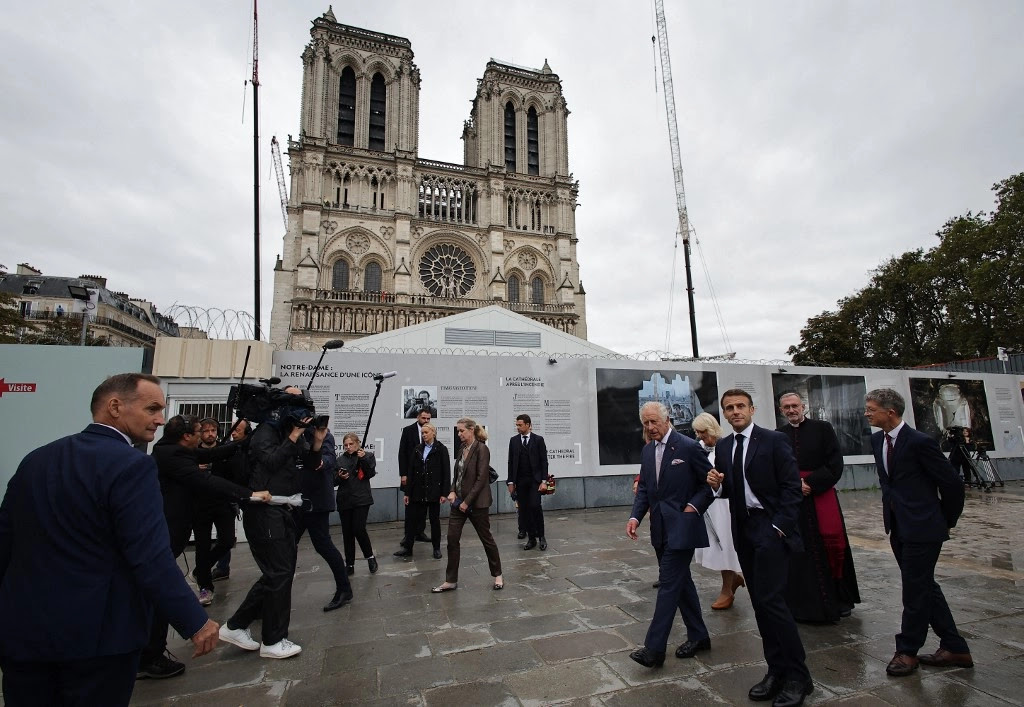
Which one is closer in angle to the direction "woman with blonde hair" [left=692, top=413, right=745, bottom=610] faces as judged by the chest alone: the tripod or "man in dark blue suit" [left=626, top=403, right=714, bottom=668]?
the man in dark blue suit

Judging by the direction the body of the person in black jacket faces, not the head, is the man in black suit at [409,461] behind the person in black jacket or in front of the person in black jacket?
in front

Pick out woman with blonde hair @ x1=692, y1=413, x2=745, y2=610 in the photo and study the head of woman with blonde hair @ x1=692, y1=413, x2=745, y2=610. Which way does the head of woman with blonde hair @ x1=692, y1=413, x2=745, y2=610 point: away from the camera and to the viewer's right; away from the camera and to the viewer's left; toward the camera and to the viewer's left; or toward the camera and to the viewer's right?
toward the camera and to the viewer's left

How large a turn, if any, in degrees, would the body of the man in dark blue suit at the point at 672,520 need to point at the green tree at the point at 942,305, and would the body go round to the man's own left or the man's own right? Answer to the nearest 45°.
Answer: approximately 180°

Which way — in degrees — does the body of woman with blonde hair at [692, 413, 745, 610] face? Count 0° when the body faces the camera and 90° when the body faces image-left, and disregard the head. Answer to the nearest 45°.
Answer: approximately 45°

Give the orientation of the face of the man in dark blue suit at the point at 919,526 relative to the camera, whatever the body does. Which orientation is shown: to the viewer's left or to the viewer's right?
to the viewer's left

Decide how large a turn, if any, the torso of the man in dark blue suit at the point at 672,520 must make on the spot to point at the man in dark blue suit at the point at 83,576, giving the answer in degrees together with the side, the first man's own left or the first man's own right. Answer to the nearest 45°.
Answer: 0° — they already face them

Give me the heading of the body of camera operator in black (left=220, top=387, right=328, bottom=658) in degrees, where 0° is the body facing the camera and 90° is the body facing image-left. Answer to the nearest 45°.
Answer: approximately 270°

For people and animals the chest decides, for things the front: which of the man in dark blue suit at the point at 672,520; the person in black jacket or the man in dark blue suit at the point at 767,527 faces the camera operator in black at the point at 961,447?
the person in black jacket

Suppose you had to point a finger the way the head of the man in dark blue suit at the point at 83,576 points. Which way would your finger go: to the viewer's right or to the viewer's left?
to the viewer's right

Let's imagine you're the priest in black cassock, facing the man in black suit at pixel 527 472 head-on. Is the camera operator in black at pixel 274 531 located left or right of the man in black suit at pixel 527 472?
left
